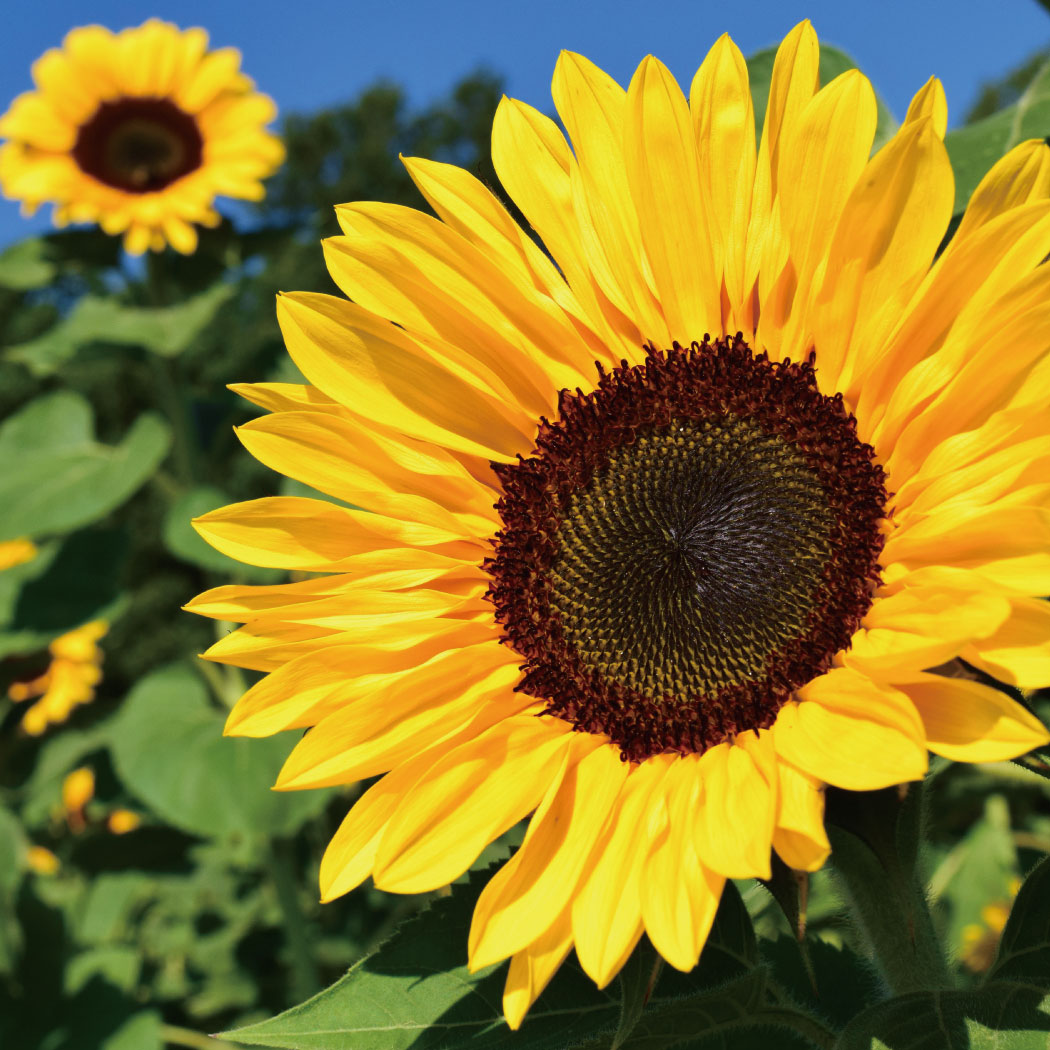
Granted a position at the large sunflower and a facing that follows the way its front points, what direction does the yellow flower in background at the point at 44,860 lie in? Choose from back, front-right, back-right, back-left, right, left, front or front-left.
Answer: back-right

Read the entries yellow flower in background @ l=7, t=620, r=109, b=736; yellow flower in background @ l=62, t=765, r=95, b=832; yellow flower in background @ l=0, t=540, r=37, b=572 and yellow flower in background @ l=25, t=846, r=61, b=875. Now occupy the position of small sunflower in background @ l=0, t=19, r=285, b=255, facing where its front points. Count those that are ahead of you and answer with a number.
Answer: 0

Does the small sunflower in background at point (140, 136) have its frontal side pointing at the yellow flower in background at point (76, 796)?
no

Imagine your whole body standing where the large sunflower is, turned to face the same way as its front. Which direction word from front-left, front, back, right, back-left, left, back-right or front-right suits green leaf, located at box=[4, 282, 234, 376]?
back-right

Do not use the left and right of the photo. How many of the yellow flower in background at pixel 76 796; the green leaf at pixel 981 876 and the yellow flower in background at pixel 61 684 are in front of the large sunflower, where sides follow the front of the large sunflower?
0

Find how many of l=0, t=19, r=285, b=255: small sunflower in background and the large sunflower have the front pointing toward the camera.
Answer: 2

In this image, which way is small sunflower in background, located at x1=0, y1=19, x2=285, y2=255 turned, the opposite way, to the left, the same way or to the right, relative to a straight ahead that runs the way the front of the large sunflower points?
the same way

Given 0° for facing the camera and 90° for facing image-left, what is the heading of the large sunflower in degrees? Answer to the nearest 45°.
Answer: approximately 0°

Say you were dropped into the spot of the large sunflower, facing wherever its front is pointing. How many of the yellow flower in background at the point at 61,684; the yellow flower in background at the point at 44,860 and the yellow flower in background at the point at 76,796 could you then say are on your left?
0

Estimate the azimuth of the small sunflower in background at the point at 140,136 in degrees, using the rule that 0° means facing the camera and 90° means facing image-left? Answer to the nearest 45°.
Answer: approximately 0°

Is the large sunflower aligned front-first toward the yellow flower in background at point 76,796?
no

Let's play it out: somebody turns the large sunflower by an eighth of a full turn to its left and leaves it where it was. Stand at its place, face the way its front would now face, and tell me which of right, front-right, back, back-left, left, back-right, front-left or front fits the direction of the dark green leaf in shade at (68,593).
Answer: back
